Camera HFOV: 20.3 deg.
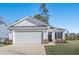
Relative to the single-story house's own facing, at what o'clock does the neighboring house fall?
The neighboring house is roughly at 3 o'clock from the single-story house.

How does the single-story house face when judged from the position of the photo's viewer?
facing the viewer
